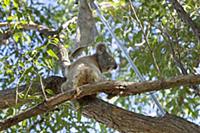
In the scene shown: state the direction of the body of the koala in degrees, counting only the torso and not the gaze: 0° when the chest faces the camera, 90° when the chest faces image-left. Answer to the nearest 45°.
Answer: approximately 270°
